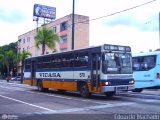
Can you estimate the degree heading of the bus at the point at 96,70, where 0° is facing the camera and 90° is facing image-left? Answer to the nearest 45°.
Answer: approximately 315°

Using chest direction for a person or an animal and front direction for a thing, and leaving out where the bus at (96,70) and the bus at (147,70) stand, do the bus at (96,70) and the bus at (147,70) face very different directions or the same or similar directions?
very different directions

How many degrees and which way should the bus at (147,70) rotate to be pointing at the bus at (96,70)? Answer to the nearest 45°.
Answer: approximately 90° to its left
